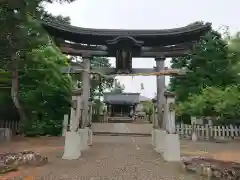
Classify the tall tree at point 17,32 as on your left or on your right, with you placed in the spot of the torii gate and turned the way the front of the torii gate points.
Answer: on your right

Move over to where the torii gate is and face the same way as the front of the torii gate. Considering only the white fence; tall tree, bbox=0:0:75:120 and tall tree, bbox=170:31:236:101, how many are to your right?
1

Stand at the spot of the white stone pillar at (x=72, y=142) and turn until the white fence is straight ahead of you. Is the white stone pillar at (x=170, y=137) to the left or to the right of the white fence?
right

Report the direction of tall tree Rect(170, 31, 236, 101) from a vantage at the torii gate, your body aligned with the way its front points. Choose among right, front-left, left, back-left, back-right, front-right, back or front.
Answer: back-left

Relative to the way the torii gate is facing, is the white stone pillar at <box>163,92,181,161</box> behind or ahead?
ahead

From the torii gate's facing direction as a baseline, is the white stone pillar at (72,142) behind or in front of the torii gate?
in front

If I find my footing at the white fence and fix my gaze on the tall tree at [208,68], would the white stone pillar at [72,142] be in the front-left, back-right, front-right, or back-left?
back-left

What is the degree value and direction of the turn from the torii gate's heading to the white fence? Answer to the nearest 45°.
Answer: approximately 135° to its left

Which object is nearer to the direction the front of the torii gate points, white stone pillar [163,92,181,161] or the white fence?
the white stone pillar

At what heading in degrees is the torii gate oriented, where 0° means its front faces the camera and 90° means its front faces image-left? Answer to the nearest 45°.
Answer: approximately 0°
